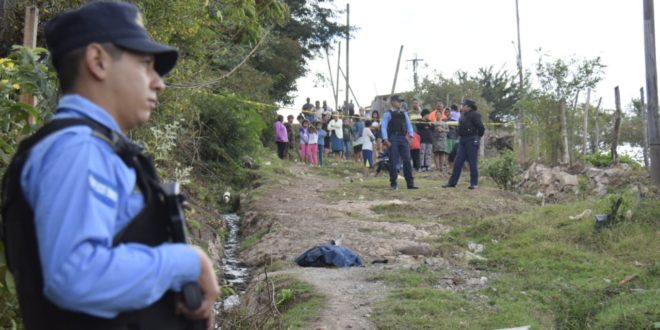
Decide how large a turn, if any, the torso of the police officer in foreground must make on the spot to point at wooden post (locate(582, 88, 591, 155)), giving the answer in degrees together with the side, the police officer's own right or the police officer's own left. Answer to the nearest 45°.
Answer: approximately 45° to the police officer's own left

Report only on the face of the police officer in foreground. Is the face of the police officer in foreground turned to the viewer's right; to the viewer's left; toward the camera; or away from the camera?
to the viewer's right

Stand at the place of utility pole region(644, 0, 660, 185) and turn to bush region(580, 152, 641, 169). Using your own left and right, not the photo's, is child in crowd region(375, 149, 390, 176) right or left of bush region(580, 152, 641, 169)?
left

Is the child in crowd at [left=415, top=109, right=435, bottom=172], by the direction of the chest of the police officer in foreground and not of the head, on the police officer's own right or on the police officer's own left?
on the police officer's own left

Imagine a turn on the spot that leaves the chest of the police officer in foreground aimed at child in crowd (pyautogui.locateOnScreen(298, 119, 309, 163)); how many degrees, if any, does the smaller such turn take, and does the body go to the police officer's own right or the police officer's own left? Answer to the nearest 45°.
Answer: approximately 90° to the police officer's own left

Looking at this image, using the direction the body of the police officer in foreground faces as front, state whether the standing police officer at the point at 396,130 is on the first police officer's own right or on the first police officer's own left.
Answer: on the first police officer's own left

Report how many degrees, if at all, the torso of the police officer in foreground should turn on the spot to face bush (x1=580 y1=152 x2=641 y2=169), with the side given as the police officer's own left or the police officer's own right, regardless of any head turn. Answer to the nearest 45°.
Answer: approximately 45° to the police officer's own left

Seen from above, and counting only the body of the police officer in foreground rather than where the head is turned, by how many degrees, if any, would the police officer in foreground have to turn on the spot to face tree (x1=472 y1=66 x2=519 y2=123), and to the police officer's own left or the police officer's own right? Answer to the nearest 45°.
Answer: approximately 45° to the police officer's own left

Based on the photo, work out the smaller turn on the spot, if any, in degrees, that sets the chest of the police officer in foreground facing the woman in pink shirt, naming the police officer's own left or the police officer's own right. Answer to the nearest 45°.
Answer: approximately 90° to the police officer's own left

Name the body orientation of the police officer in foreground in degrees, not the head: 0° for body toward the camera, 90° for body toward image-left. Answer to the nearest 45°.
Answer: approximately 270°
